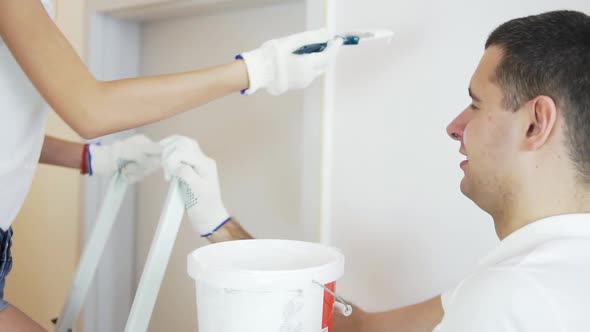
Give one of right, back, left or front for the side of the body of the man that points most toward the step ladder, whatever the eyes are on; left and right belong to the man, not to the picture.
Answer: front

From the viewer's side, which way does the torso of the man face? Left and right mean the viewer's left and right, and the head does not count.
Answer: facing to the left of the viewer

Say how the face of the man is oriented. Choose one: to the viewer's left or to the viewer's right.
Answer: to the viewer's left
